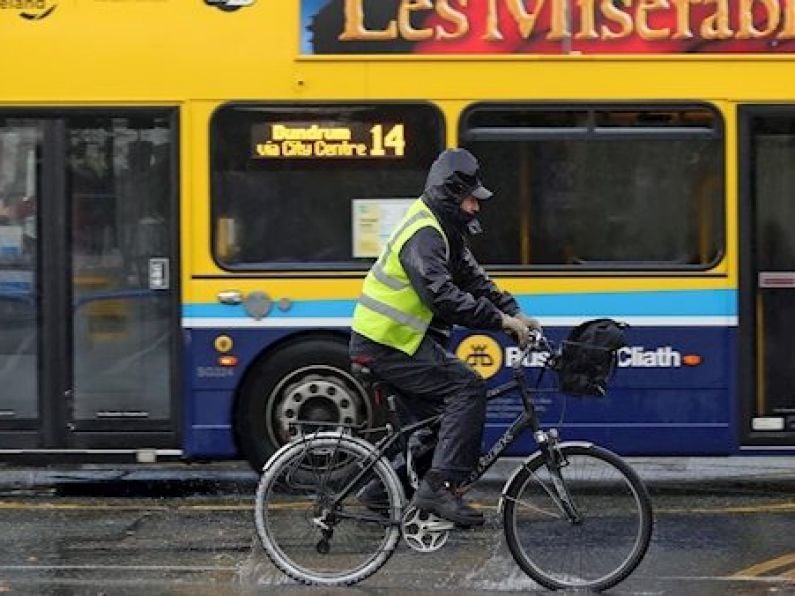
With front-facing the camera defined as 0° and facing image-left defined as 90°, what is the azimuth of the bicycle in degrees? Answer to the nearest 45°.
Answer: approximately 270°

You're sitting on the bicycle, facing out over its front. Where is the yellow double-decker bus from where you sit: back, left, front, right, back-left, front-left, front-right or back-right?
left

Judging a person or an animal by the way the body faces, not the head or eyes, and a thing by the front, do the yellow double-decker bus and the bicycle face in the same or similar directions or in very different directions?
very different directions

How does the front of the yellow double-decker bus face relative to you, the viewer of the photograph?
facing to the left of the viewer

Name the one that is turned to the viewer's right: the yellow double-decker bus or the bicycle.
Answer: the bicycle

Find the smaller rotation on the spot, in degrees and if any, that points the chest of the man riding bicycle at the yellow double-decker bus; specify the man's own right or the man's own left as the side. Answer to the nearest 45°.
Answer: approximately 90° to the man's own left

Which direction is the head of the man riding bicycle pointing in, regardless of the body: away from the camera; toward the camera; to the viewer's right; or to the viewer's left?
to the viewer's right

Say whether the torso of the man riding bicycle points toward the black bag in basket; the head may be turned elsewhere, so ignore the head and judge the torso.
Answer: yes

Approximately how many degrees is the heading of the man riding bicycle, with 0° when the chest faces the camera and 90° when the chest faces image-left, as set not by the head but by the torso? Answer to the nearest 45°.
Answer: approximately 270°

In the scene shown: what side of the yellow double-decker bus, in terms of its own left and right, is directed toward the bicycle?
left

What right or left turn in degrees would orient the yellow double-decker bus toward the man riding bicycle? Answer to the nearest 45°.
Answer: approximately 90° to its left

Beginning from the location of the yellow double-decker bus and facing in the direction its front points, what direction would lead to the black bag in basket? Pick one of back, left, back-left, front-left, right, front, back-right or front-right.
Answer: left
